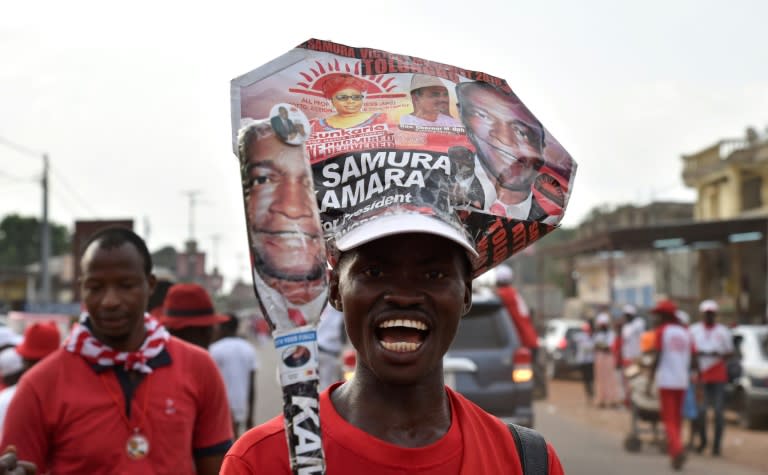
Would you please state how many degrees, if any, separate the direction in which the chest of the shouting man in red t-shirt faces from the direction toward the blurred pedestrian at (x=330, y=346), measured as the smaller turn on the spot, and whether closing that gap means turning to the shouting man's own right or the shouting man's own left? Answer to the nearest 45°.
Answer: approximately 180°

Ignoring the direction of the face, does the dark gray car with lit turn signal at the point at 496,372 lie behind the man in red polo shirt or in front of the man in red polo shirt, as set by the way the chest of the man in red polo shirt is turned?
behind

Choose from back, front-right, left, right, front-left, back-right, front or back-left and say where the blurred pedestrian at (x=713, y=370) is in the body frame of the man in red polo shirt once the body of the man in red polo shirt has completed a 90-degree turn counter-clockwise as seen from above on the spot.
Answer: front-left

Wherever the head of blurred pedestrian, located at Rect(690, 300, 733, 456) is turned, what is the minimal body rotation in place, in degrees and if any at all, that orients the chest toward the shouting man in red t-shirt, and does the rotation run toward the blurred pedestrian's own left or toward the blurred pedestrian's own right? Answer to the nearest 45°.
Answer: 0° — they already face them

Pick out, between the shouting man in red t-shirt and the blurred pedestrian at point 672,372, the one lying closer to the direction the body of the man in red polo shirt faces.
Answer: the shouting man in red t-shirt

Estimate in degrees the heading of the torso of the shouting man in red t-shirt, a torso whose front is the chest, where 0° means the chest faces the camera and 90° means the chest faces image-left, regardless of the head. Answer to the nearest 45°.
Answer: approximately 0°

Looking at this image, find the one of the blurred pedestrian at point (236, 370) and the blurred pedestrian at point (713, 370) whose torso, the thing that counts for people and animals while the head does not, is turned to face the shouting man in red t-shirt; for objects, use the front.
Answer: the blurred pedestrian at point (713, 370)
